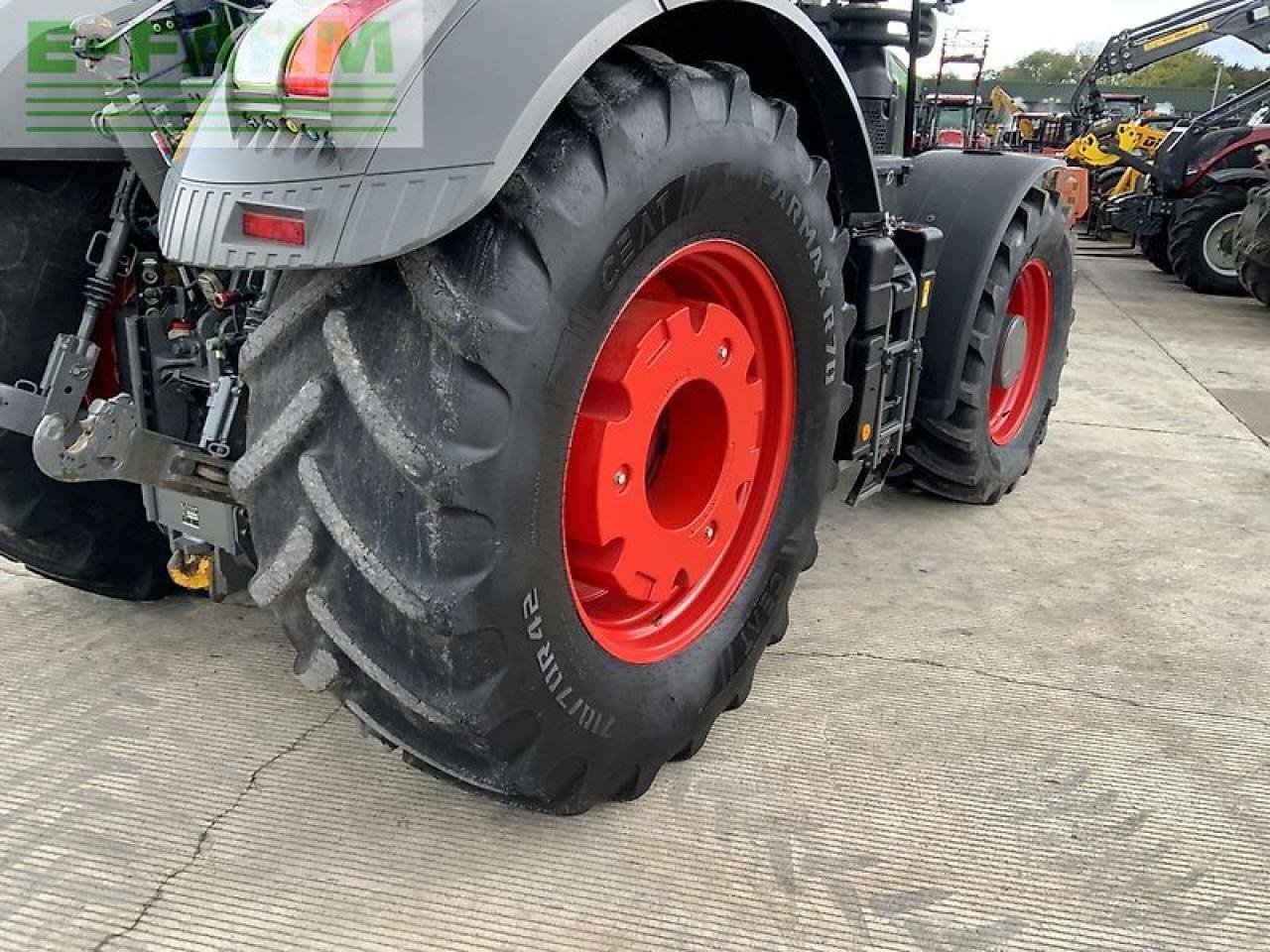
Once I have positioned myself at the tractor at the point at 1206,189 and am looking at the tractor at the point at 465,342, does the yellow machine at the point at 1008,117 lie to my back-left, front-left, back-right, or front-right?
back-right

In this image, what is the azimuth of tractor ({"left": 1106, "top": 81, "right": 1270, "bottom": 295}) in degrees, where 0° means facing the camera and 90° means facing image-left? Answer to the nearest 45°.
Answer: approximately 45°

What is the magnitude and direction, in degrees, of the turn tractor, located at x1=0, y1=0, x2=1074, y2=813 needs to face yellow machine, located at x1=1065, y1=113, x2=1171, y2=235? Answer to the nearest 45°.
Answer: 0° — it already faces it

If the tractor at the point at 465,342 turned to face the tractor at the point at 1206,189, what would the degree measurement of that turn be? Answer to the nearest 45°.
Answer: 0° — it already faces it

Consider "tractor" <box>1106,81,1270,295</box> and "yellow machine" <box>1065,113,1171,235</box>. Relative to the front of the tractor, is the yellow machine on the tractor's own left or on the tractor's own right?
on the tractor's own right

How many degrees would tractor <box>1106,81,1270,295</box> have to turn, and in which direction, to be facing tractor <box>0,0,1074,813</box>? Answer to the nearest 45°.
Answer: approximately 45° to its left

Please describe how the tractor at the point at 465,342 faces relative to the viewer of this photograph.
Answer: facing away from the viewer and to the right of the viewer
